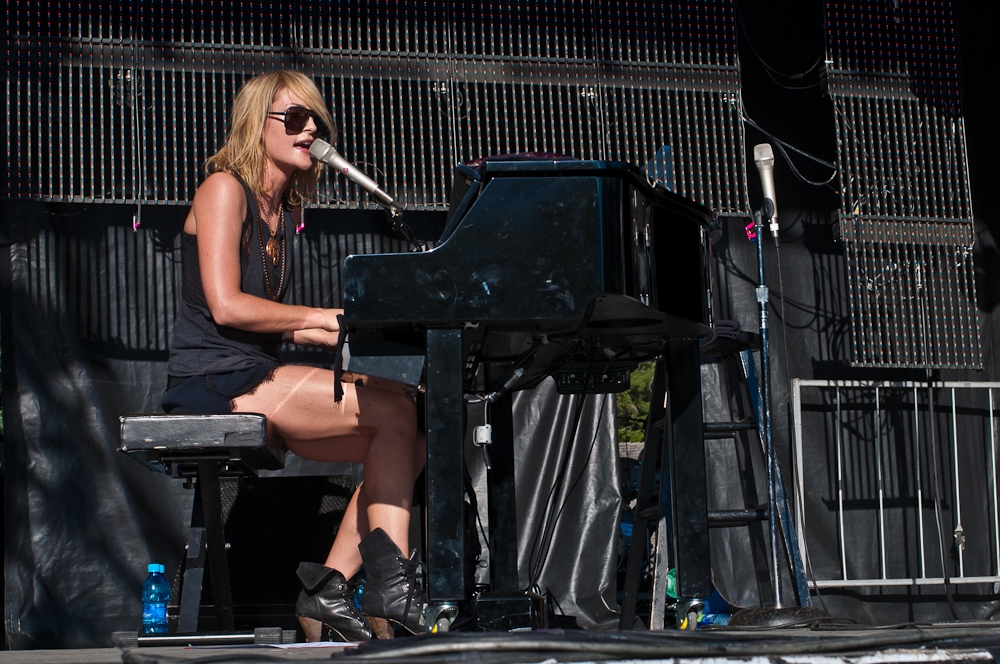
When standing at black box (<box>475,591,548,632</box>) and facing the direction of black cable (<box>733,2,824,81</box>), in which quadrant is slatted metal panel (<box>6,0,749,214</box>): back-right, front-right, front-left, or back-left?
front-left

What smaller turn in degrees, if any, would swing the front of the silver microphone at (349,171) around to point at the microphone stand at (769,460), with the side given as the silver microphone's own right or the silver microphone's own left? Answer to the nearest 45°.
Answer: approximately 135° to the silver microphone's own right

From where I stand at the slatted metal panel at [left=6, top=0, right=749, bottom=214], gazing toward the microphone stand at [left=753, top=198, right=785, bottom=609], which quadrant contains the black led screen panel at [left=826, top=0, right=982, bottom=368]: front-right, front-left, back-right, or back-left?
front-left

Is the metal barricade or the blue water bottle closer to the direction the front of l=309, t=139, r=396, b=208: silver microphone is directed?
the blue water bottle

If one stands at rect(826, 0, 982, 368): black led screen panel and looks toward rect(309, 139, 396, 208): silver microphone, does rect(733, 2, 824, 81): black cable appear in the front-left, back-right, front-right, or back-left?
front-right

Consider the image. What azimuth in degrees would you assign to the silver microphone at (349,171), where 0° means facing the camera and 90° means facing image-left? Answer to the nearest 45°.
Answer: approximately 90°

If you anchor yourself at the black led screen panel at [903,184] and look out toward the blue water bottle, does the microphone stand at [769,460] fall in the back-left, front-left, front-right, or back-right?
front-left

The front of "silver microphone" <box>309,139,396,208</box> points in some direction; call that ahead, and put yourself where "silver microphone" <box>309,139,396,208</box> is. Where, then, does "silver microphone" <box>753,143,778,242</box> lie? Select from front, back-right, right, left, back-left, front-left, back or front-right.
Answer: back-right
